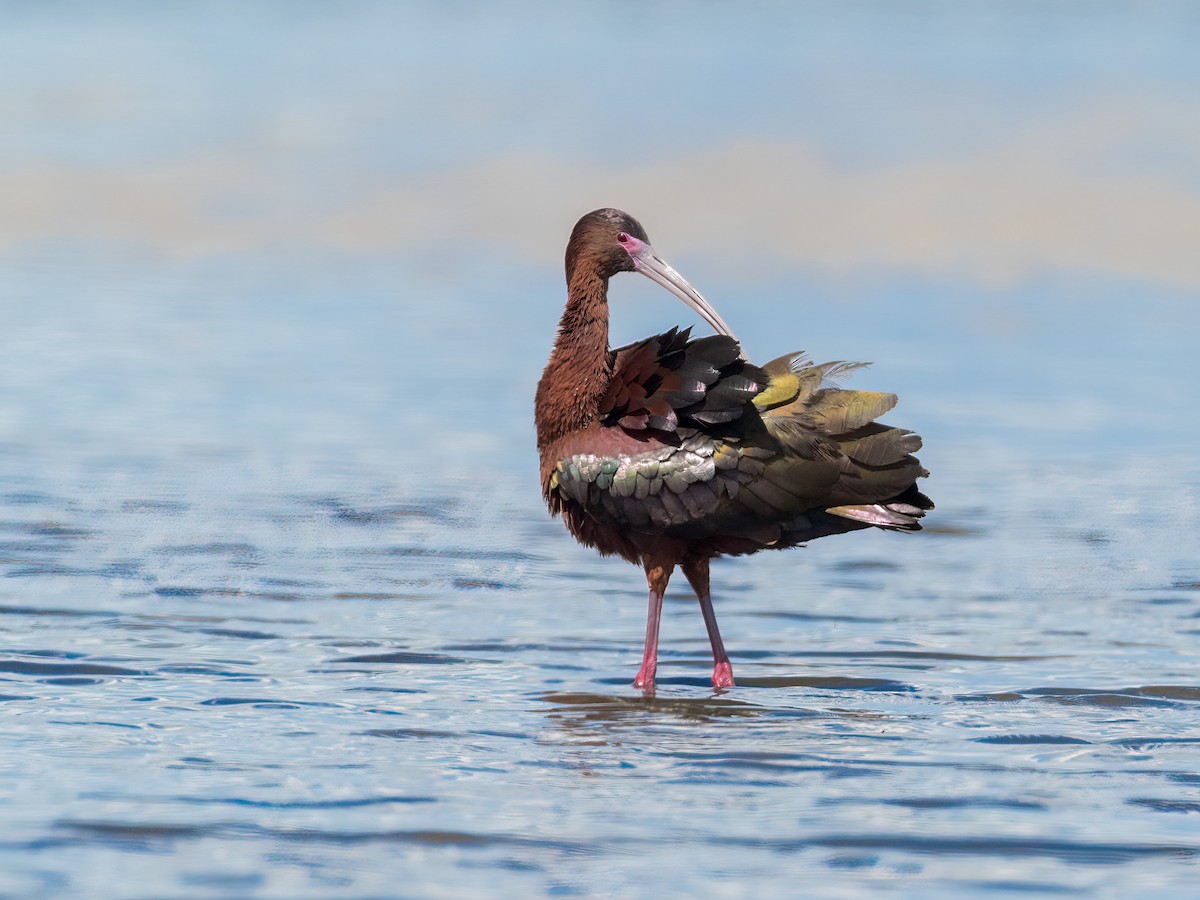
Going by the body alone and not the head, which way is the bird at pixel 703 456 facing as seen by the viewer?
to the viewer's left
